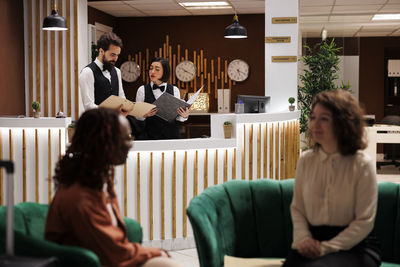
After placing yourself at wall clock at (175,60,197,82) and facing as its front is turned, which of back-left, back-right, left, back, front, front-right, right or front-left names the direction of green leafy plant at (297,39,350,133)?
front-left

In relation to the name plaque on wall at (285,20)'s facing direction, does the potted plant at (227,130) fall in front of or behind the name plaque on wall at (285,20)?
in front

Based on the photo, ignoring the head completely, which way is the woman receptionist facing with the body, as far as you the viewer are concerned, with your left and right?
facing the viewer

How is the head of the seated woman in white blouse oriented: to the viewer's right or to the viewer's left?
to the viewer's left

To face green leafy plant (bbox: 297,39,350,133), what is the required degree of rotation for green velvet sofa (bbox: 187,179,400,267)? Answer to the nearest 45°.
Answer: approximately 180°

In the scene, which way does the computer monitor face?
away from the camera

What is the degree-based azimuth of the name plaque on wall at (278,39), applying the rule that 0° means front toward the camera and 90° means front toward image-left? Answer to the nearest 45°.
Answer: approximately 0°

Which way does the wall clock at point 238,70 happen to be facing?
toward the camera

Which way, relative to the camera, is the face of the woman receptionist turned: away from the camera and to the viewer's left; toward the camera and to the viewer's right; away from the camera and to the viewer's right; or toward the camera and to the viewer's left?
toward the camera and to the viewer's left

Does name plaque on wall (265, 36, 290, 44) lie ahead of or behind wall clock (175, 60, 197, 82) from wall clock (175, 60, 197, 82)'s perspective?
ahead

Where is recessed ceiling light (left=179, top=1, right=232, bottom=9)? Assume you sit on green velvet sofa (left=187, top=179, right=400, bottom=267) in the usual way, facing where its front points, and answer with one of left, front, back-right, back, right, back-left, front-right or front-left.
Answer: back

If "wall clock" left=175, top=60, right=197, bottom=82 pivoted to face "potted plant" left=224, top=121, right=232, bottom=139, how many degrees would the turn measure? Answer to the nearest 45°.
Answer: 0° — it already faces it

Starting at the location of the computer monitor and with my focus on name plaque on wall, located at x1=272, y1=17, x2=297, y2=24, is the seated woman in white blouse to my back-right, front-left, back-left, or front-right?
back-right
